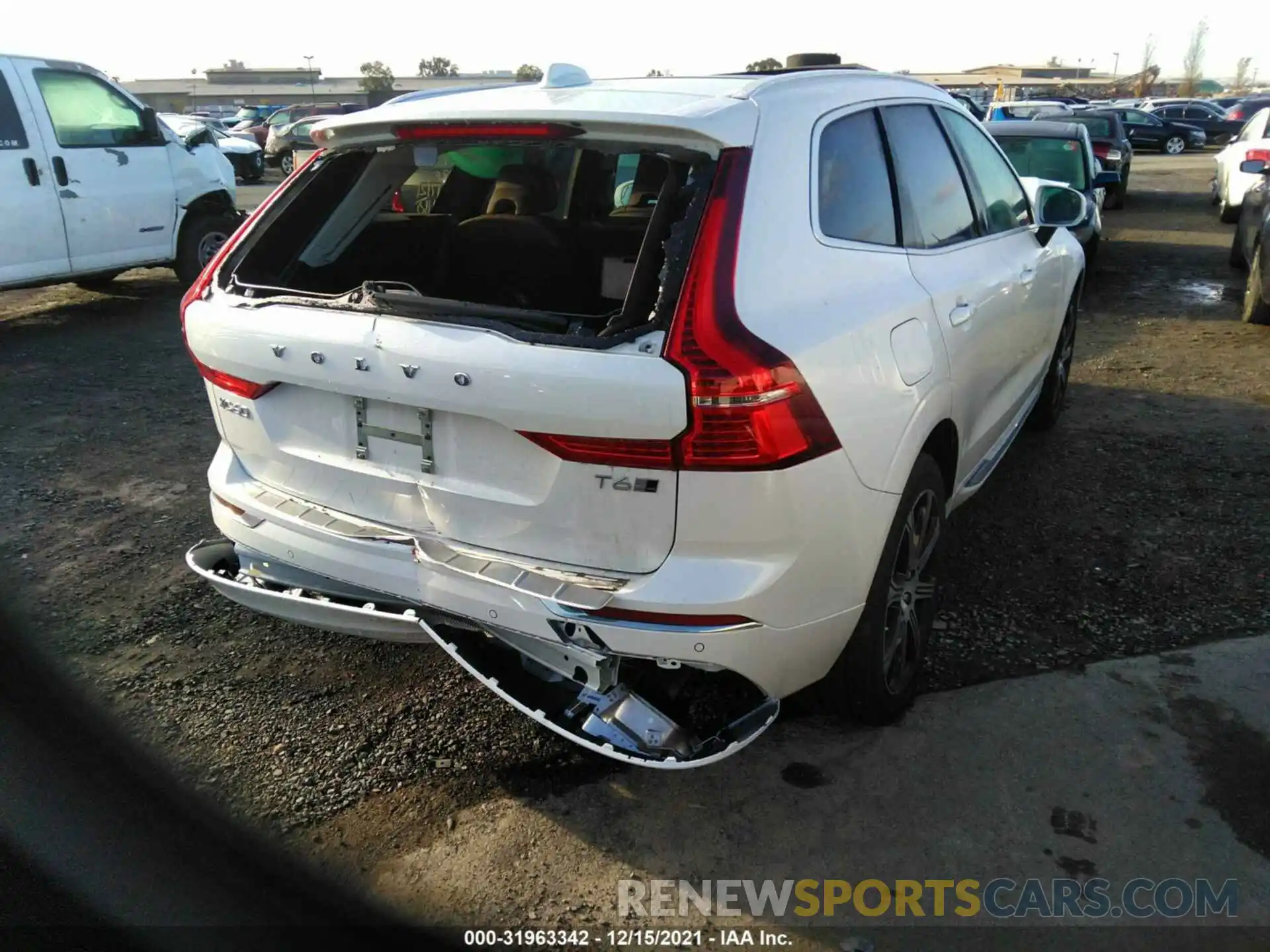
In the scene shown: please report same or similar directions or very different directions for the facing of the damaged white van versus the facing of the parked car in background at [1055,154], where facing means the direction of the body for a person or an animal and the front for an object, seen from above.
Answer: very different directions

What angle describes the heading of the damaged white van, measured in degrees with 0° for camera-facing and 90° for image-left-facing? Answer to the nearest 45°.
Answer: approximately 225°

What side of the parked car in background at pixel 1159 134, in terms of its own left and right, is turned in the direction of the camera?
right

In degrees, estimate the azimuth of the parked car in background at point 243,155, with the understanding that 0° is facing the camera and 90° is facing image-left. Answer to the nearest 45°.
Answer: approximately 315°

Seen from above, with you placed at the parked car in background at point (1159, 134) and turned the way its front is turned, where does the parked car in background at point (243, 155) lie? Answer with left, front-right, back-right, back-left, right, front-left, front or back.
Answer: back-right

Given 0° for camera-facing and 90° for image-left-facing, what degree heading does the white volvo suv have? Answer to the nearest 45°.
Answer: approximately 225°

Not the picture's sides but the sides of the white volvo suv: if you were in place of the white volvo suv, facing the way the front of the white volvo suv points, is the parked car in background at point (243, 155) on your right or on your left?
on your left

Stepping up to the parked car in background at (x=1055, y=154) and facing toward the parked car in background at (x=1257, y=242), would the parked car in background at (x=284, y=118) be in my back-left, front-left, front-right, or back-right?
back-right

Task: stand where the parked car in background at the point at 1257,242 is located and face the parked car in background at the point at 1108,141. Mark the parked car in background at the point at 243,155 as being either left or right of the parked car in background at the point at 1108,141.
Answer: left
